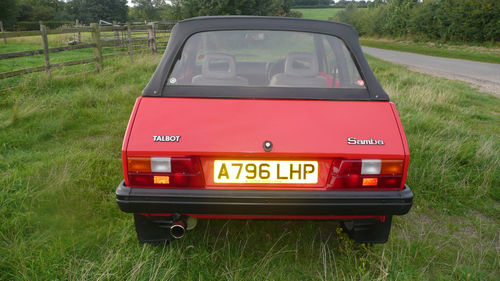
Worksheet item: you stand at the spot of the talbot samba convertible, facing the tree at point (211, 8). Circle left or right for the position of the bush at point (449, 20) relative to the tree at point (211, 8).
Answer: right

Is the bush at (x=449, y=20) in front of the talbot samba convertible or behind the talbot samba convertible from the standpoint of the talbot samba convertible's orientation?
in front

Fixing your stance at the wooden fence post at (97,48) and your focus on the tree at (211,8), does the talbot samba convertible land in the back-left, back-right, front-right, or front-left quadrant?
back-right

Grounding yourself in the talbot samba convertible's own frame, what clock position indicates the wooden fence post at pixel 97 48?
The wooden fence post is roughly at 11 o'clock from the talbot samba convertible.

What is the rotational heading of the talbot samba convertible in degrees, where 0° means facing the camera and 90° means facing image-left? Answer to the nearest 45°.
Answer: approximately 180°

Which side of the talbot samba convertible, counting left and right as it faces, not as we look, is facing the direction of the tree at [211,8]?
front
